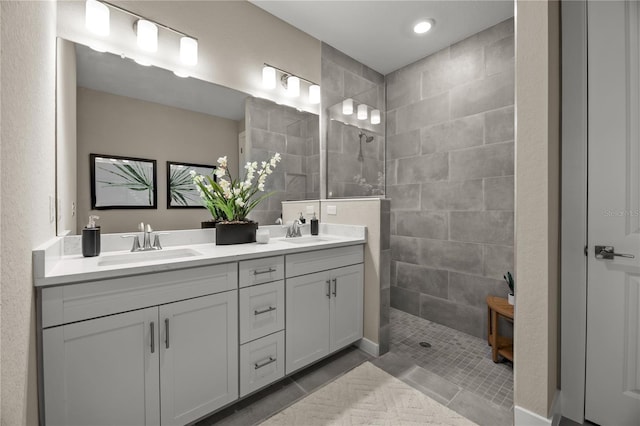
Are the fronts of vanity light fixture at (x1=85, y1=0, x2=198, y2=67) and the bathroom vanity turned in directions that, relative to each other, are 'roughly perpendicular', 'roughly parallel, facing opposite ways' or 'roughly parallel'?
roughly parallel

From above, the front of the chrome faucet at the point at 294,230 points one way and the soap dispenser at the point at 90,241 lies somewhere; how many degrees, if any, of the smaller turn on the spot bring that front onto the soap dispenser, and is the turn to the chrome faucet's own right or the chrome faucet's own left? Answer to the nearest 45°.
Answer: approximately 90° to the chrome faucet's own right

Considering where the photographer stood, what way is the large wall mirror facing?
facing the viewer and to the right of the viewer

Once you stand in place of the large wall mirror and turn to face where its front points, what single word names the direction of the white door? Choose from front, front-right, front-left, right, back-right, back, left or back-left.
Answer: front

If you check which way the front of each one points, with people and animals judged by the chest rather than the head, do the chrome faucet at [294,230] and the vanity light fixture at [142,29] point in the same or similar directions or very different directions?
same or similar directions

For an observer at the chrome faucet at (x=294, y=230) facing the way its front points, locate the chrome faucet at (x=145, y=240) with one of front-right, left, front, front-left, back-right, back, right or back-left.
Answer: right

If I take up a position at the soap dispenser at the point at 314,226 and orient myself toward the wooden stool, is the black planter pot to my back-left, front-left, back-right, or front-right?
back-right

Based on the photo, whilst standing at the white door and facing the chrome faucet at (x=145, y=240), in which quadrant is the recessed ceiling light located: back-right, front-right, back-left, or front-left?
front-right

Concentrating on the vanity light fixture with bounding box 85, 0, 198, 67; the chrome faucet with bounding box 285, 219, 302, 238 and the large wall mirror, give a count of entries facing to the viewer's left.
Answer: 0

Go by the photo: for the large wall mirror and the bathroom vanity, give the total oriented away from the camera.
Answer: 0

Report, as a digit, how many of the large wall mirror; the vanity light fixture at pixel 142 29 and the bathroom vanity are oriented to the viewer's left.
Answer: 0

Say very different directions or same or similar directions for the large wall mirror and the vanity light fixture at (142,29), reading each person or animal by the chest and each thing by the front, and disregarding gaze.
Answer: same or similar directions

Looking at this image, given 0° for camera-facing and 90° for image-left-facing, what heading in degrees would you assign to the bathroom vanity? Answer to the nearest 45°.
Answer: approximately 315°

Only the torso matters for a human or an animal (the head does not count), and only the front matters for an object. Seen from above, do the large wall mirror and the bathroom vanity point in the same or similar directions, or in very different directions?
same or similar directions
